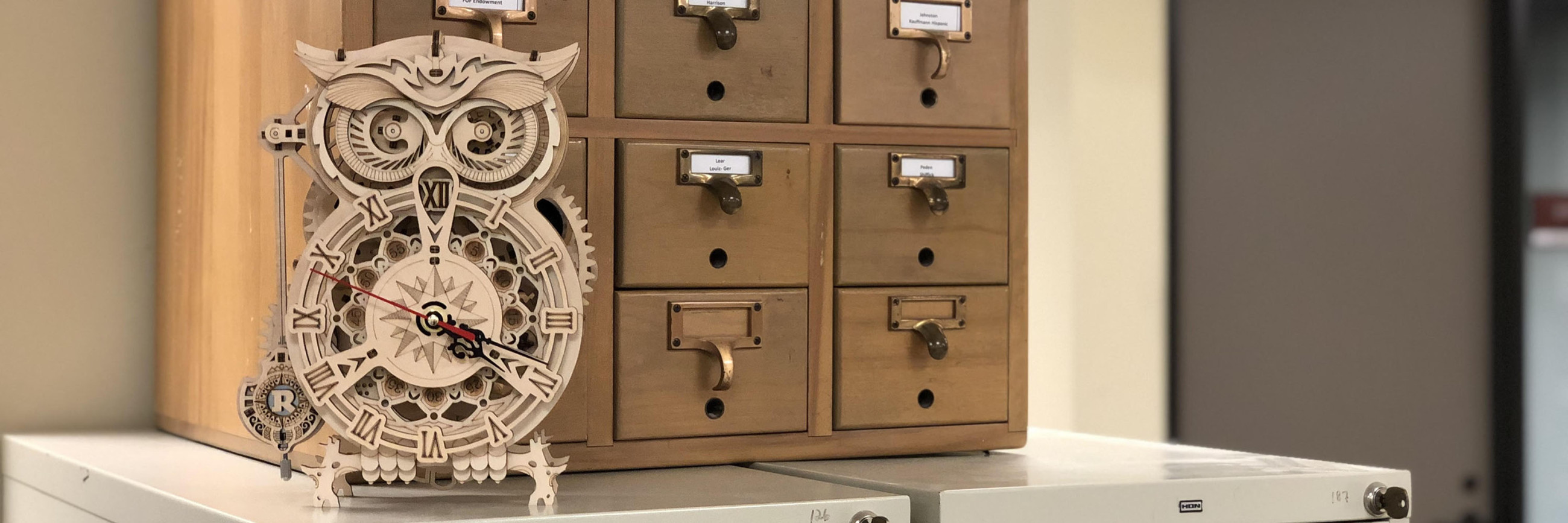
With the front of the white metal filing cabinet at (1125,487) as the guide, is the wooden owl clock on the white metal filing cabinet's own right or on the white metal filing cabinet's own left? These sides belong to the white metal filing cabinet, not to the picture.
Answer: on the white metal filing cabinet's own right

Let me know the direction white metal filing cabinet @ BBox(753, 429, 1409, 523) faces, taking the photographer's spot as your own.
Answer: facing the viewer and to the right of the viewer

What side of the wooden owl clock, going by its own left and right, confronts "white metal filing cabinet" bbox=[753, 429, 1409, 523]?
left

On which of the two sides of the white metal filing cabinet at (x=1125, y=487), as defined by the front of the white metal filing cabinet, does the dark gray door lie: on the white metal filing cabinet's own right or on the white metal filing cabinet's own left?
on the white metal filing cabinet's own left

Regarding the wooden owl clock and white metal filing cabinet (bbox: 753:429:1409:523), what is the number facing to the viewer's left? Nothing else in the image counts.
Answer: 0

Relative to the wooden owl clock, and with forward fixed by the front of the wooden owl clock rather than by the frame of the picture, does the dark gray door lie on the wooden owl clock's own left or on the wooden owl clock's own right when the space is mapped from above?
on the wooden owl clock's own left

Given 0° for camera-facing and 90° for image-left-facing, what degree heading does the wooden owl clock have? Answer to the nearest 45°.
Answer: approximately 0°
